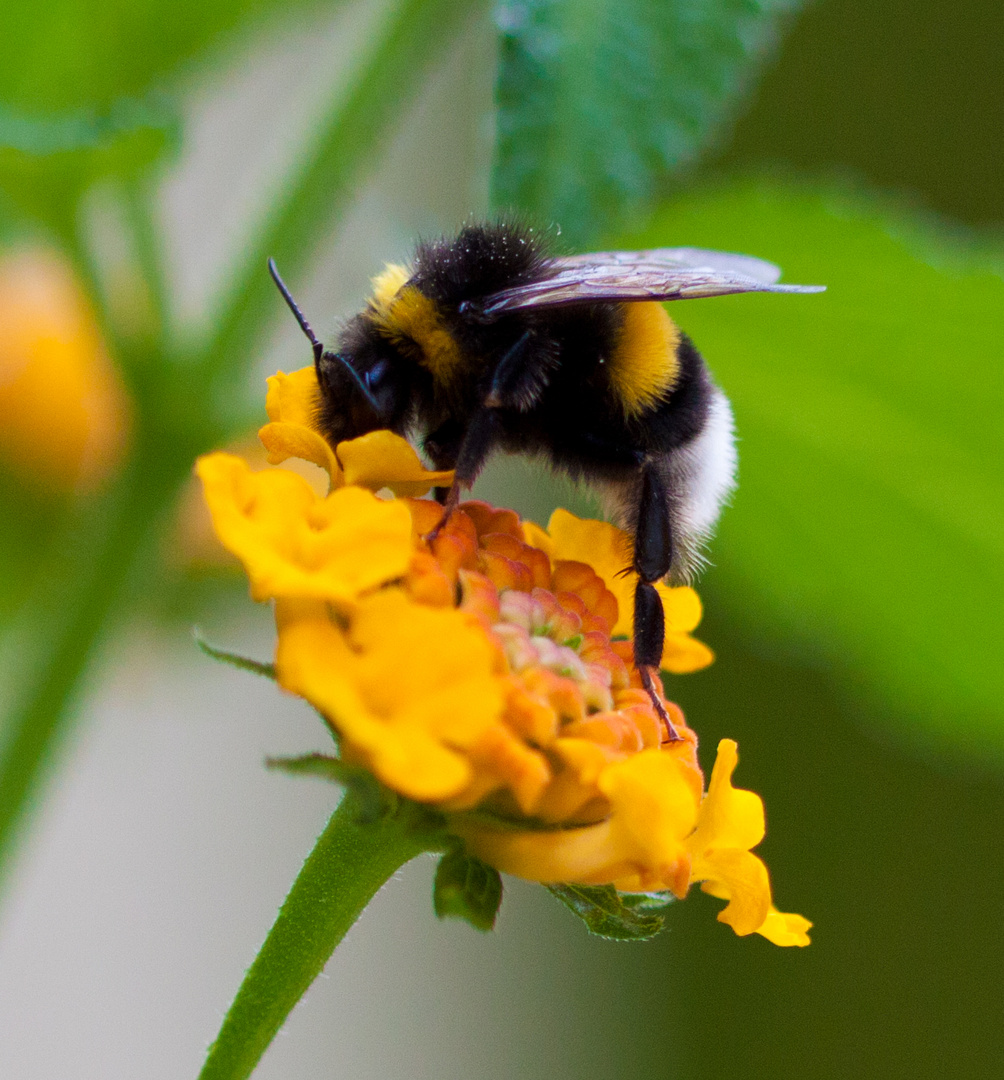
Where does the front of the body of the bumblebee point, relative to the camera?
to the viewer's left
